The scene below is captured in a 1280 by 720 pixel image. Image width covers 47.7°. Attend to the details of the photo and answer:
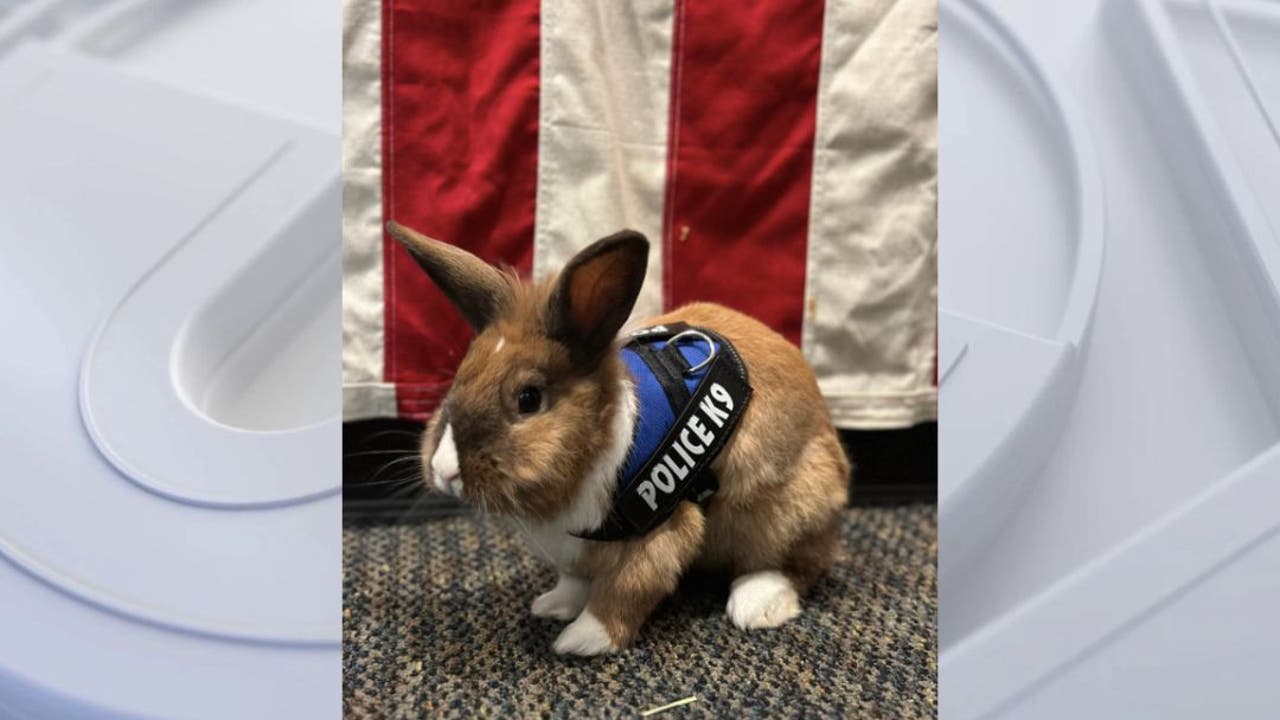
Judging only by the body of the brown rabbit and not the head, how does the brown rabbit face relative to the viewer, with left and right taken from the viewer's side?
facing the viewer and to the left of the viewer
